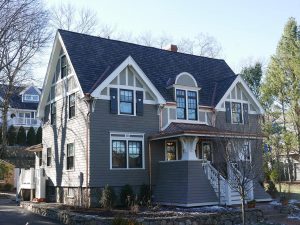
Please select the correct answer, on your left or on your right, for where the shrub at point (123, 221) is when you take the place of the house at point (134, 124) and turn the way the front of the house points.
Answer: on your right

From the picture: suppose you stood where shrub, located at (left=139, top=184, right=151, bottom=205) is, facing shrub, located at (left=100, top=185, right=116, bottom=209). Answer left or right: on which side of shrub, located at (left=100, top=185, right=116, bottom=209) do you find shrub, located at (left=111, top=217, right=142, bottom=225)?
left

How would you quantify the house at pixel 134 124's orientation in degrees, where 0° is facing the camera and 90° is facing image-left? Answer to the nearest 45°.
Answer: approximately 315°
